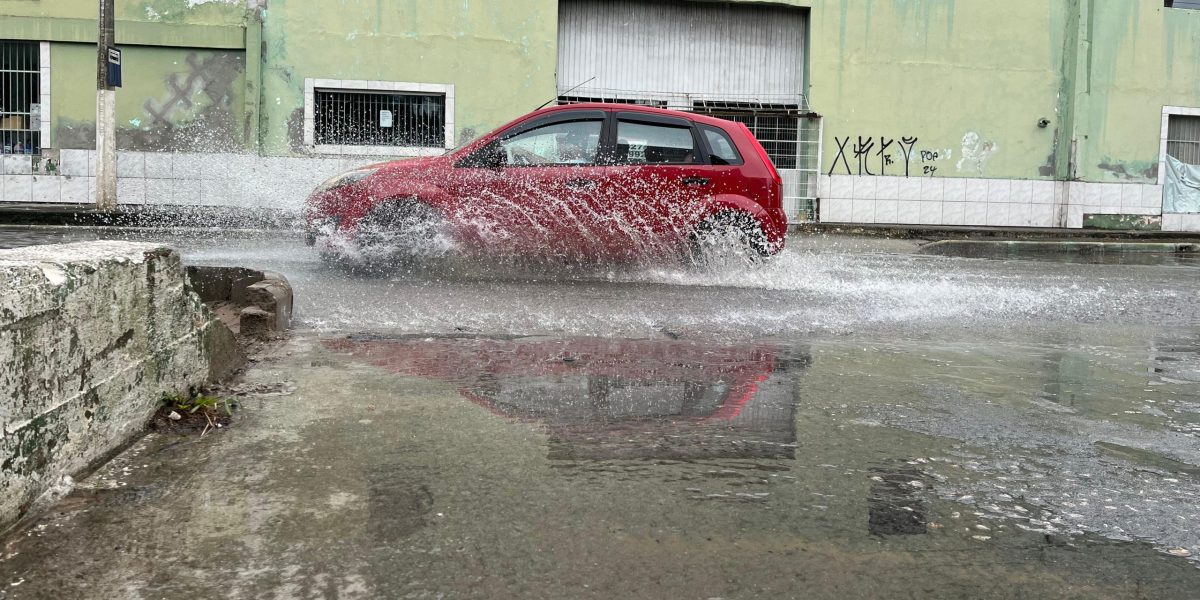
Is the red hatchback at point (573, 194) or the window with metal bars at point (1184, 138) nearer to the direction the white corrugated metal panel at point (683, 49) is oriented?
the red hatchback

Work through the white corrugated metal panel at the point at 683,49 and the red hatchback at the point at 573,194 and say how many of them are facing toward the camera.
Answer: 1

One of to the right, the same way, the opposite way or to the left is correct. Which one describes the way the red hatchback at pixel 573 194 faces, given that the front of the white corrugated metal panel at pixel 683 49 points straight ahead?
to the right

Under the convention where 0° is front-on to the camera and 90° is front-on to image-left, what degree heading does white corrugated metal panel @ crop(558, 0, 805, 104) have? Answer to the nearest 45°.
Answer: approximately 0°

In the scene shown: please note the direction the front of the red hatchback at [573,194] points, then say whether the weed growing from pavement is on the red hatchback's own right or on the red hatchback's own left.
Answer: on the red hatchback's own left

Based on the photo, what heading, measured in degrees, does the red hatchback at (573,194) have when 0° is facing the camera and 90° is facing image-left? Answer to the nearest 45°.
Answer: approximately 90°

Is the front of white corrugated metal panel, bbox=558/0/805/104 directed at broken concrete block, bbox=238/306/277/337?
yes

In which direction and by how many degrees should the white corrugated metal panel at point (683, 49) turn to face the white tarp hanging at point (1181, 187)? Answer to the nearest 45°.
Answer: approximately 90° to its left

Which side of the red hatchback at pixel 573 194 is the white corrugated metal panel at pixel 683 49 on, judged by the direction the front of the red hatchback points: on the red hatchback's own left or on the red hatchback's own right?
on the red hatchback's own right

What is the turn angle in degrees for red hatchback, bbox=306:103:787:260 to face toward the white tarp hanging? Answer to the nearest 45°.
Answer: approximately 135° to its right

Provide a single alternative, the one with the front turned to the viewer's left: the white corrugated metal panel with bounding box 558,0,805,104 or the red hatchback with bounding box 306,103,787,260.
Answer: the red hatchback
